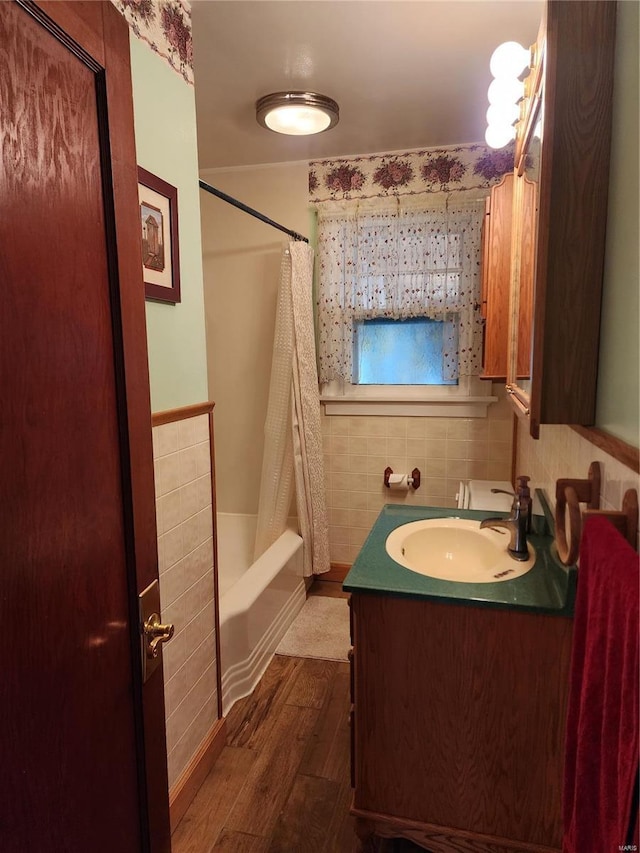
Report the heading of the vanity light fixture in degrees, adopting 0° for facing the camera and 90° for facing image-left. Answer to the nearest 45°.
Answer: approximately 90°

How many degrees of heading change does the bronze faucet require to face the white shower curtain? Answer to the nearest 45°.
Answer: approximately 45° to its right

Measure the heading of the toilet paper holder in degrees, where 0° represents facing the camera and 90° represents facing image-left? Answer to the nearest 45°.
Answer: approximately 0°

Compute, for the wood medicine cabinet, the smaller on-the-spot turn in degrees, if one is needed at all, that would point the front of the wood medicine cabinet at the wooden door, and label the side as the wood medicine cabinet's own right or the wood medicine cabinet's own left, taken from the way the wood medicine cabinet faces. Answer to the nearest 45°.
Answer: approximately 45° to the wood medicine cabinet's own left

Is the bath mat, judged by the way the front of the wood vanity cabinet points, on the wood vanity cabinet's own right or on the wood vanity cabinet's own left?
on the wood vanity cabinet's own right

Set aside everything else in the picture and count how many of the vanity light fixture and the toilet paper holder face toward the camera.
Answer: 1

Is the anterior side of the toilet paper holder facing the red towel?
yes

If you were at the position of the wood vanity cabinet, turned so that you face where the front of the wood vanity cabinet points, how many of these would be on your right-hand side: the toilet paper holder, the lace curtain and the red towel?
2

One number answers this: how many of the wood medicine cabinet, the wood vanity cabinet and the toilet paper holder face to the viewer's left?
2
